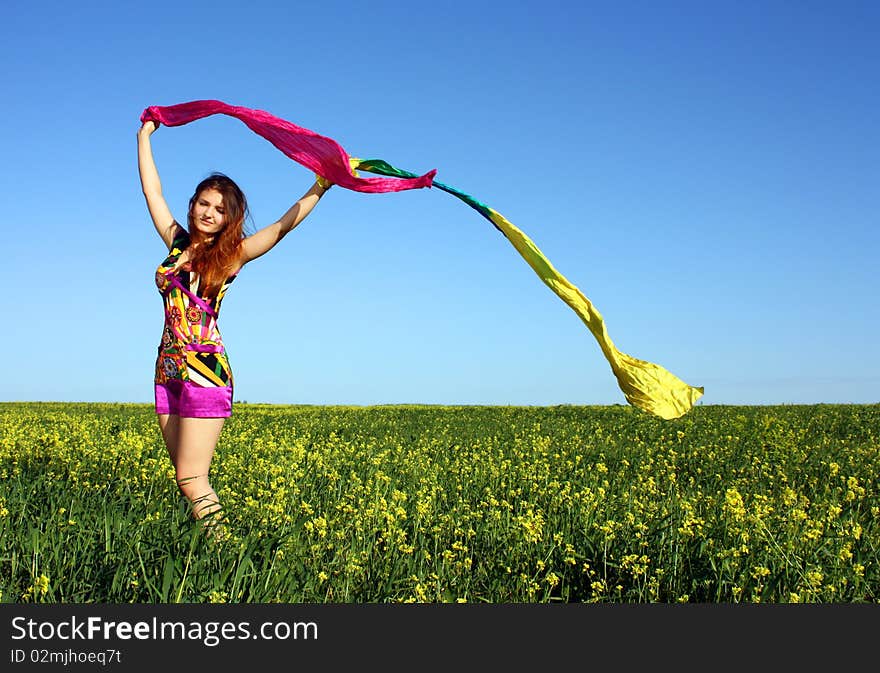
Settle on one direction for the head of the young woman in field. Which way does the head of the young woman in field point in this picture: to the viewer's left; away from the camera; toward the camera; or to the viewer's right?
toward the camera

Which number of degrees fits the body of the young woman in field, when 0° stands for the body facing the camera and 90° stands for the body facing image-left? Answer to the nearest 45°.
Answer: approximately 45°
